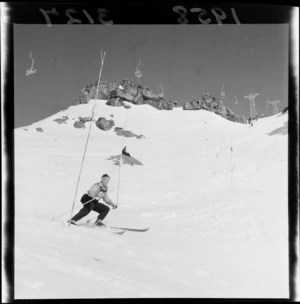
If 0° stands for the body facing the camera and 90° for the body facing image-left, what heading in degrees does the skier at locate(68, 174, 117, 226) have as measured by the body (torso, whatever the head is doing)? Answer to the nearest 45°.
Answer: approximately 315°

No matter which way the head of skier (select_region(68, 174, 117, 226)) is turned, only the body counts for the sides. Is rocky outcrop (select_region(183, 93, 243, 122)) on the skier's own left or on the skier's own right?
on the skier's own left
